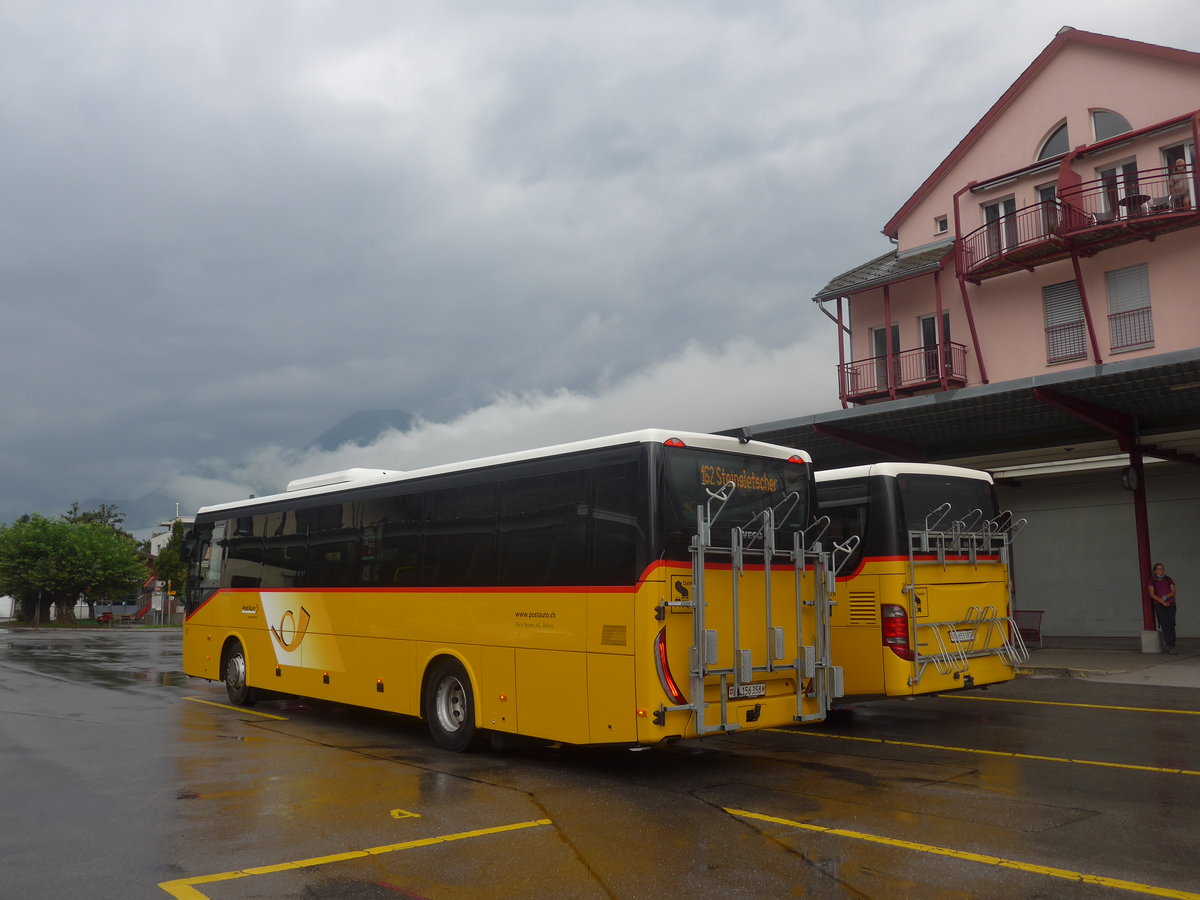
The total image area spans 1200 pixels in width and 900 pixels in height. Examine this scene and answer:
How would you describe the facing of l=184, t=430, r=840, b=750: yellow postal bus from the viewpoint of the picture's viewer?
facing away from the viewer and to the left of the viewer

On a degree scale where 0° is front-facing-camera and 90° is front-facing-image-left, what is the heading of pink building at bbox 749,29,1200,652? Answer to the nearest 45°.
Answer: approximately 45°

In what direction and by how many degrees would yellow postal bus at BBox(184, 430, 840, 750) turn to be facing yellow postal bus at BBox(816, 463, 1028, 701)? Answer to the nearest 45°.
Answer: approximately 90° to its right

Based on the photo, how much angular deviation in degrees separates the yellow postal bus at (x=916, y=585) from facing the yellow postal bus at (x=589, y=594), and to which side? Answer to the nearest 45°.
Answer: approximately 90° to its left

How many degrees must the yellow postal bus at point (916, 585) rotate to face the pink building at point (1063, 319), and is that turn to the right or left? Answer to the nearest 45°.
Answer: approximately 45° to its right

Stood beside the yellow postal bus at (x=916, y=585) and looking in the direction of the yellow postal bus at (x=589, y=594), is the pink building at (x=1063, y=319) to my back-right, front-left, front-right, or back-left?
back-right

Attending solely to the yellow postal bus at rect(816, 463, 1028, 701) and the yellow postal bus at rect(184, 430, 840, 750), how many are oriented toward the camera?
0

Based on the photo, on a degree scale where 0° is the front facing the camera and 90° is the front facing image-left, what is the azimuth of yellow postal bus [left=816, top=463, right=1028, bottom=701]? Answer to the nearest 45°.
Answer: approximately 135°

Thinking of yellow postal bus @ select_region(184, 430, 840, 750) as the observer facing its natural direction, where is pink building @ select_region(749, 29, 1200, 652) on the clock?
The pink building is roughly at 3 o'clock from the yellow postal bus.

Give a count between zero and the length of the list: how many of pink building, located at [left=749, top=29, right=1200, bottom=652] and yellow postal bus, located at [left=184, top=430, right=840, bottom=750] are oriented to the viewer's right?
0

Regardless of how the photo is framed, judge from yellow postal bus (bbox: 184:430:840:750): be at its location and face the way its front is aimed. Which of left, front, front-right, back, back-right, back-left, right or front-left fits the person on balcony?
right
